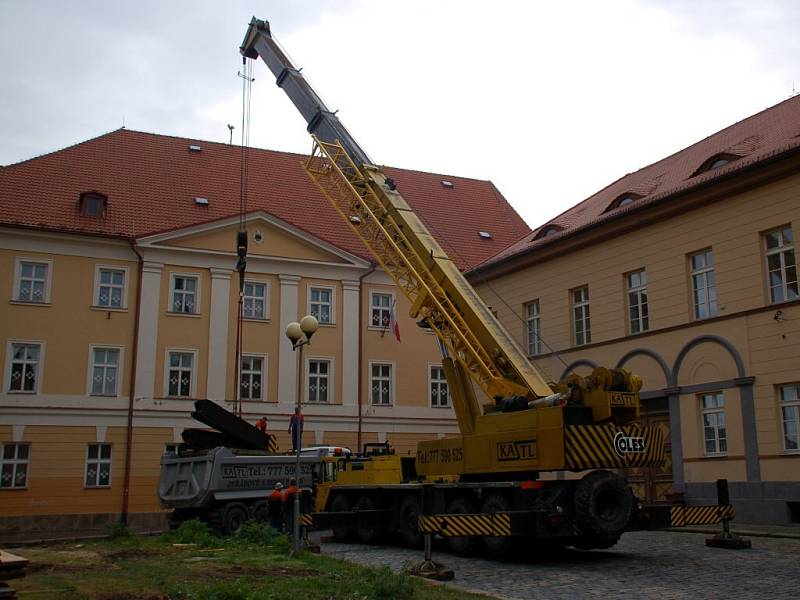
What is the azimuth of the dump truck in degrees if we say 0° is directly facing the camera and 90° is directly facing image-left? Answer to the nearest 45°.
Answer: approximately 225°

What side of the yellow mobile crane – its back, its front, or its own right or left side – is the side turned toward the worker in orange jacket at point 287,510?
front

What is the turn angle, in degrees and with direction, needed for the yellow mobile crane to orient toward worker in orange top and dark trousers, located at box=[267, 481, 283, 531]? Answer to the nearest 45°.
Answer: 0° — it already faces them

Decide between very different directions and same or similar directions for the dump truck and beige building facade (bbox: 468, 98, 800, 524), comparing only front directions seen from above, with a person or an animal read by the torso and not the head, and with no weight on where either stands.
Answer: very different directions

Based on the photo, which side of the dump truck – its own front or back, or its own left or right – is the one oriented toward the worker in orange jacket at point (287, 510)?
right

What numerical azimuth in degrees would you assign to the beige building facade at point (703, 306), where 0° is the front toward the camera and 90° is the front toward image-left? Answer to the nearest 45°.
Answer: approximately 45°

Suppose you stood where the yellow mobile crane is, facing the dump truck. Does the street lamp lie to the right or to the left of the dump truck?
left

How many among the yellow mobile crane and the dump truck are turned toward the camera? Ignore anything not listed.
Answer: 0

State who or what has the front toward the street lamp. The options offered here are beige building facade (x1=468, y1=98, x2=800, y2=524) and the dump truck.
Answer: the beige building facade

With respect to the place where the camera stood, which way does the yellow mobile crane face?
facing away from the viewer and to the left of the viewer

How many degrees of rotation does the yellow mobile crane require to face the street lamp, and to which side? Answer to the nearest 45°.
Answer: approximately 45° to its left

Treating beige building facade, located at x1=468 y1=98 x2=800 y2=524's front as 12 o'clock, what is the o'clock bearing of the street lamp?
The street lamp is roughly at 12 o'clock from the beige building facade.

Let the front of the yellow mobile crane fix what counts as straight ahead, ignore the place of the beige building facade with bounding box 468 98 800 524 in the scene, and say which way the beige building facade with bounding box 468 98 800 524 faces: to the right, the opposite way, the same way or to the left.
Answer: to the left

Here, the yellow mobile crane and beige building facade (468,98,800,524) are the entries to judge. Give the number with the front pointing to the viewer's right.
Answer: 0

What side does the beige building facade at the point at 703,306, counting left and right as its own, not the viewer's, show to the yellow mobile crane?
front

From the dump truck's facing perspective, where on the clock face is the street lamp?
The street lamp is roughly at 4 o'clock from the dump truck.
